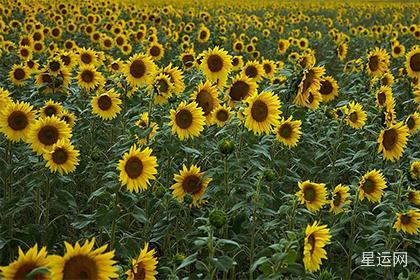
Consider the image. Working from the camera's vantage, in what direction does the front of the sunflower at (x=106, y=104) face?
facing the viewer

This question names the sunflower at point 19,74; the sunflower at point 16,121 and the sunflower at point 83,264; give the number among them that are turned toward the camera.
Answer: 3

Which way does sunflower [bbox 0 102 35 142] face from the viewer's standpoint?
toward the camera

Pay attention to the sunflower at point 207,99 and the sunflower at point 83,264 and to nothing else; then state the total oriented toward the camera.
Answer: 2

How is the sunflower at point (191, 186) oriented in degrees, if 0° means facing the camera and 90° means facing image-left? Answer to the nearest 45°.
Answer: approximately 0°

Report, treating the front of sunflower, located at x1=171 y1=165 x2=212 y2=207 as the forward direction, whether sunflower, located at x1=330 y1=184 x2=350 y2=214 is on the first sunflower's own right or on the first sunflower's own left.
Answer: on the first sunflower's own left
